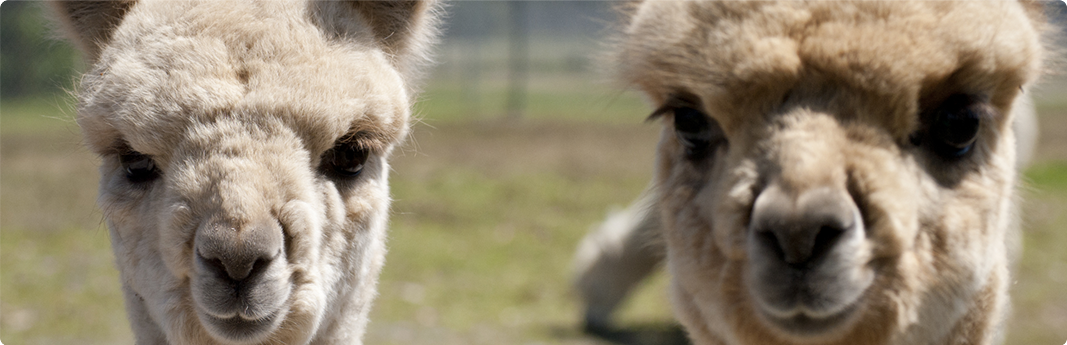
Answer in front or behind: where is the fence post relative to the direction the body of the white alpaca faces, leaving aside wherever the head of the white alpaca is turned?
behind

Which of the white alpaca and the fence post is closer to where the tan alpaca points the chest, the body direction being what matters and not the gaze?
the white alpaca

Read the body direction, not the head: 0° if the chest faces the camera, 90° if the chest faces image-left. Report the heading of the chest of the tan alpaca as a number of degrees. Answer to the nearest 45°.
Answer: approximately 0°

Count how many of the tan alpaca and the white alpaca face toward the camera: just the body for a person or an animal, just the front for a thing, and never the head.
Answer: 2

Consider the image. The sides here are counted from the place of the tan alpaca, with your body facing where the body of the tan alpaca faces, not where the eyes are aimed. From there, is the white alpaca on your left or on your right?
on your right

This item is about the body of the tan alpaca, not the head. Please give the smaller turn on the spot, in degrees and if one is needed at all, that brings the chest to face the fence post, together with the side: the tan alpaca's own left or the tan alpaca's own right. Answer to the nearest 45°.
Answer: approximately 135° to the tan alpaca's own right

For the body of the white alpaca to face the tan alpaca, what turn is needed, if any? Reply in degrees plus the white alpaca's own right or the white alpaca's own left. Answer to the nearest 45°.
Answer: approximately 45° to the white alpaca's own left
